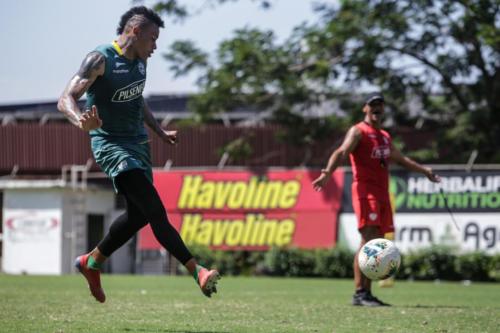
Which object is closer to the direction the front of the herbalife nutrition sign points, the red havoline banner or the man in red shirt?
the man in red shirt

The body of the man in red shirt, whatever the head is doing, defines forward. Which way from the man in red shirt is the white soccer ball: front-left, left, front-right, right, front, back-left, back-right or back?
front-right

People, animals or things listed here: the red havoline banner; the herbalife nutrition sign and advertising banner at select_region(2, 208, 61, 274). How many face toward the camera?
3

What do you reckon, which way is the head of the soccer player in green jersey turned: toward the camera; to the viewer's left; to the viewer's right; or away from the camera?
to the viewer's right

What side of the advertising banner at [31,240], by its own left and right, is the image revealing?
front

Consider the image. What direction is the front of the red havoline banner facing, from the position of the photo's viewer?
facing the viewer

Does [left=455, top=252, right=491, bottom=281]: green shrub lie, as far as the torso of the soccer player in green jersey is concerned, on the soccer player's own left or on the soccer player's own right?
on the soccer player's own left

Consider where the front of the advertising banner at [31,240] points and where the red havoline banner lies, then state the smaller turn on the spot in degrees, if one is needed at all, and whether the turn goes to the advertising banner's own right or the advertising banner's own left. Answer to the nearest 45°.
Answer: approximately 45° to the advertising banner's own left

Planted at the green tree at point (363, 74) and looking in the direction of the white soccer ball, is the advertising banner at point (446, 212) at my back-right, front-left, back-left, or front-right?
front-left

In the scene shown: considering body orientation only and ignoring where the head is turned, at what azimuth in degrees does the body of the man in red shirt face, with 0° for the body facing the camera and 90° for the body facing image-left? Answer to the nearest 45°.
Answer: approximately 315°

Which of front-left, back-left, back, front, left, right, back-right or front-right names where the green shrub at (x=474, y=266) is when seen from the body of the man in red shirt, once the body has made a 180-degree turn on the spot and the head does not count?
front-right

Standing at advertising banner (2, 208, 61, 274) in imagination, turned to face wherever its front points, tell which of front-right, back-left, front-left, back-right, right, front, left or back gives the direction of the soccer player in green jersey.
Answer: front

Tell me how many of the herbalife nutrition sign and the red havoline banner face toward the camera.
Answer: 2

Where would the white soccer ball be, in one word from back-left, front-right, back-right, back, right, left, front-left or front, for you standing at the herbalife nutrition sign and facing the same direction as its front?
front

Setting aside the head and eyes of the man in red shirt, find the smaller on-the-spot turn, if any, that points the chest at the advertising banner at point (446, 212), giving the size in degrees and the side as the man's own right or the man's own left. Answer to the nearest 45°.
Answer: approximately 135° to the man's own left

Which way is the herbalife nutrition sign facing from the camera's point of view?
toward the camera

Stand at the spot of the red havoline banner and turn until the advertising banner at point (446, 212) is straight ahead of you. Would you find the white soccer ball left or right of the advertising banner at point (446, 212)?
right

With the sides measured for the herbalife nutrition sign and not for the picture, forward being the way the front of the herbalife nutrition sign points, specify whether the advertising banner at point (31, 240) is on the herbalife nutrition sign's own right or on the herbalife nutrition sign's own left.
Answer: on the herbalife nutrition sign's own right

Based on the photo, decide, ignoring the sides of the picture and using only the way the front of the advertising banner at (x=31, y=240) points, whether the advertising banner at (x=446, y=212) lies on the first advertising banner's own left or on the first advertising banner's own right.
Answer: on the first advertising banner's own left
